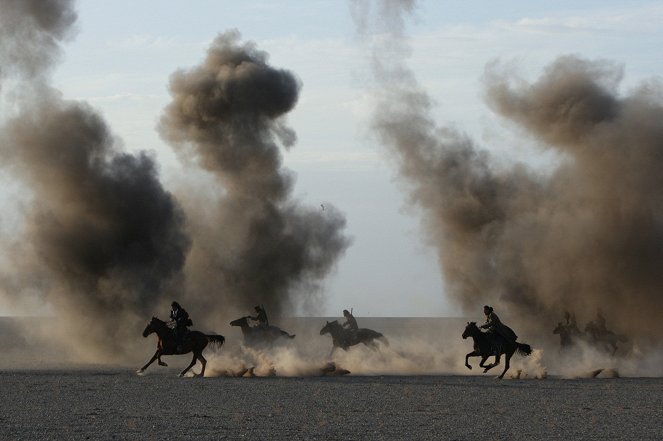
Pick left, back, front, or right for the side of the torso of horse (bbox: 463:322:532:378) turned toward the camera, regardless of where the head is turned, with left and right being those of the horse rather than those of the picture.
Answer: left

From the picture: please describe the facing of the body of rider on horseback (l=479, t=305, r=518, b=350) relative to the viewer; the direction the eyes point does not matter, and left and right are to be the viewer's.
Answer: facing to the left of the viewer

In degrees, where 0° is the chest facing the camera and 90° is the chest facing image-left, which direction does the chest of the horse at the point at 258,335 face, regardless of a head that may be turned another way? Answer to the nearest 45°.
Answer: approximately 90°

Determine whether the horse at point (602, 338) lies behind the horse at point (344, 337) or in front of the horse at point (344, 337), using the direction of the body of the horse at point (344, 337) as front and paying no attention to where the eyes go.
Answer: behind

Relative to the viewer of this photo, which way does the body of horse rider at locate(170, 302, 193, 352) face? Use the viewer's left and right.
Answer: facing to the left of the viewer

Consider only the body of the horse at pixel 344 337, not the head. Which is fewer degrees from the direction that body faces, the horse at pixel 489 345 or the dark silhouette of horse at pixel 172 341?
the dark silhouette of horse

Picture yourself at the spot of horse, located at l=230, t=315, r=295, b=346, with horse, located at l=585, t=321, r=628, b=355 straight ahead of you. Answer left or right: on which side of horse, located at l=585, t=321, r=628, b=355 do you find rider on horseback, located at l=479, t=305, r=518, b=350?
right

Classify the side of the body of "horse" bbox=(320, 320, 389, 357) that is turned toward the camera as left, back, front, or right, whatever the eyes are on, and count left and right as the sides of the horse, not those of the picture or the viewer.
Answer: left

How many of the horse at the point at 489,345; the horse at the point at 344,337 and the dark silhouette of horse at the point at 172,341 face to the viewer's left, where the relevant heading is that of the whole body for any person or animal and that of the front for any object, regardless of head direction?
3

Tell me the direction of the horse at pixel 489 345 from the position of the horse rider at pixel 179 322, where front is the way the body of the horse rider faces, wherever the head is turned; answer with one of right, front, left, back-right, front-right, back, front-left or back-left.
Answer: back

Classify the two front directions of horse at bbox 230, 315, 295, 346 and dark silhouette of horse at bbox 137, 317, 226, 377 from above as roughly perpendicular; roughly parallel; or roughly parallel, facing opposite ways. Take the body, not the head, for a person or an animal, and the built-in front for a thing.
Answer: roughly parallel

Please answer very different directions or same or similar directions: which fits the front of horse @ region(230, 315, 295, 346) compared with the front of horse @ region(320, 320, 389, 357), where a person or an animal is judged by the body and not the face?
same or similar directions

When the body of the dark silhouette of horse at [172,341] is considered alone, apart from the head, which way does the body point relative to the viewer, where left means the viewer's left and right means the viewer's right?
facing to the left of the viewer
